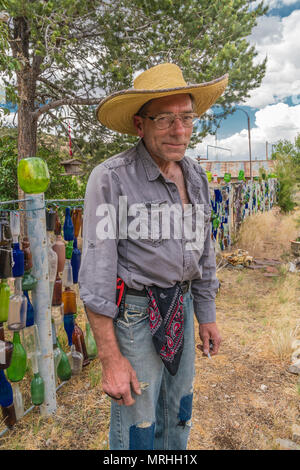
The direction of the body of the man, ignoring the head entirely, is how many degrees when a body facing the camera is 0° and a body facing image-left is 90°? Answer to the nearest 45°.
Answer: approximately 315°

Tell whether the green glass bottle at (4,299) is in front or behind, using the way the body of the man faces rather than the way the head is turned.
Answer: behind

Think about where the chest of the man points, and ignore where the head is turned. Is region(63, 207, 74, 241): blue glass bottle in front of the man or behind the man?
behind

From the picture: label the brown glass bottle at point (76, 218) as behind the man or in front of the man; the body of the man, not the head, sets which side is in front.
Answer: behind

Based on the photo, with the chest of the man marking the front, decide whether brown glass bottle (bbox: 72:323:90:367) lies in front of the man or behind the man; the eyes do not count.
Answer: behind

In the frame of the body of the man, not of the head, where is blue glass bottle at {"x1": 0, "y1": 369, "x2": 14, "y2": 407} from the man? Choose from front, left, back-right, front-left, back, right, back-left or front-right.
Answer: back
